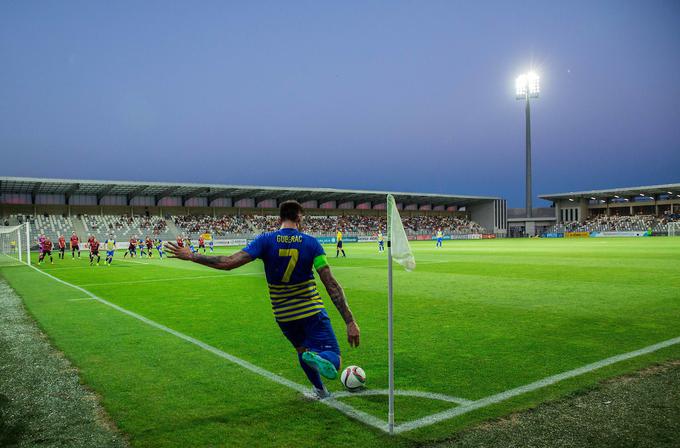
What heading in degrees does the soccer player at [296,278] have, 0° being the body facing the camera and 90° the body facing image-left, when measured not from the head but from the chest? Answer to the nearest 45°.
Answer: approximately 180°
